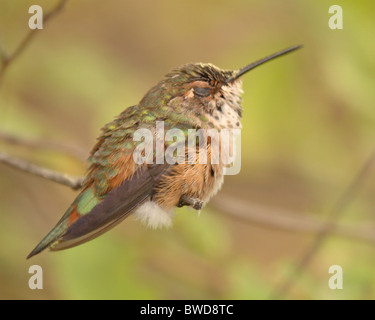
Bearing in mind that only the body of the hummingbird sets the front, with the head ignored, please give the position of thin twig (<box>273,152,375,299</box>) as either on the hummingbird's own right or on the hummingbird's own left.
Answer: on the hummingbird's own left

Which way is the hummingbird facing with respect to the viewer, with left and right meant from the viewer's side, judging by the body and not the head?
facing to the right of the viewer
